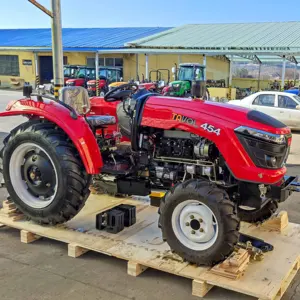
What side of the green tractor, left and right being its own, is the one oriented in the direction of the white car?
left

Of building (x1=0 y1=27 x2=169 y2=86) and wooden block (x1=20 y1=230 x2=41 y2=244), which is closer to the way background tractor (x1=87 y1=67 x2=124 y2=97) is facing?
the wooden block

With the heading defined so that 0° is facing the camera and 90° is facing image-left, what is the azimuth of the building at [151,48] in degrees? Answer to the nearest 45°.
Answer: approximately 0°

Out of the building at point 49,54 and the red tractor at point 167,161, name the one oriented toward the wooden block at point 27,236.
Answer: the building

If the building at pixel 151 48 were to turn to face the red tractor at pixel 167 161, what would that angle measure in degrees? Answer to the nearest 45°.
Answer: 0° — it already faces it

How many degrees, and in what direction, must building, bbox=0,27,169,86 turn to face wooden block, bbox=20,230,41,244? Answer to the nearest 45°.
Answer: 0° — it already faces it

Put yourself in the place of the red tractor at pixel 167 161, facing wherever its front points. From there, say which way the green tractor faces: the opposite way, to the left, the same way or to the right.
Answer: to the right

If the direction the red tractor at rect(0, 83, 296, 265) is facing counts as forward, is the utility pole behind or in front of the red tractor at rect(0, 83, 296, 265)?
behind

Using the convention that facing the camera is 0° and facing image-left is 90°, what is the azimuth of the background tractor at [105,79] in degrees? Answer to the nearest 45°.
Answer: approximately 45°

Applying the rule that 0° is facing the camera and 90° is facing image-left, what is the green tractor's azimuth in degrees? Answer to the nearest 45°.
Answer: approximately 45°

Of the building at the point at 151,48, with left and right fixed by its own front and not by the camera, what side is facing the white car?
front

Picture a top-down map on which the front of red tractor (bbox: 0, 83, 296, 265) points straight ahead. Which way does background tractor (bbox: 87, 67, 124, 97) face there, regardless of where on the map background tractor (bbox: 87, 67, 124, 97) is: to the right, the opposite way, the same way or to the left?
to the right

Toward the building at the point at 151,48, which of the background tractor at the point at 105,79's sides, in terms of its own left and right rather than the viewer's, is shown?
back

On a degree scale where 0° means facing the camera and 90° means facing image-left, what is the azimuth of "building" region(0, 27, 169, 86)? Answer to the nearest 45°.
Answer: approximately 0°
